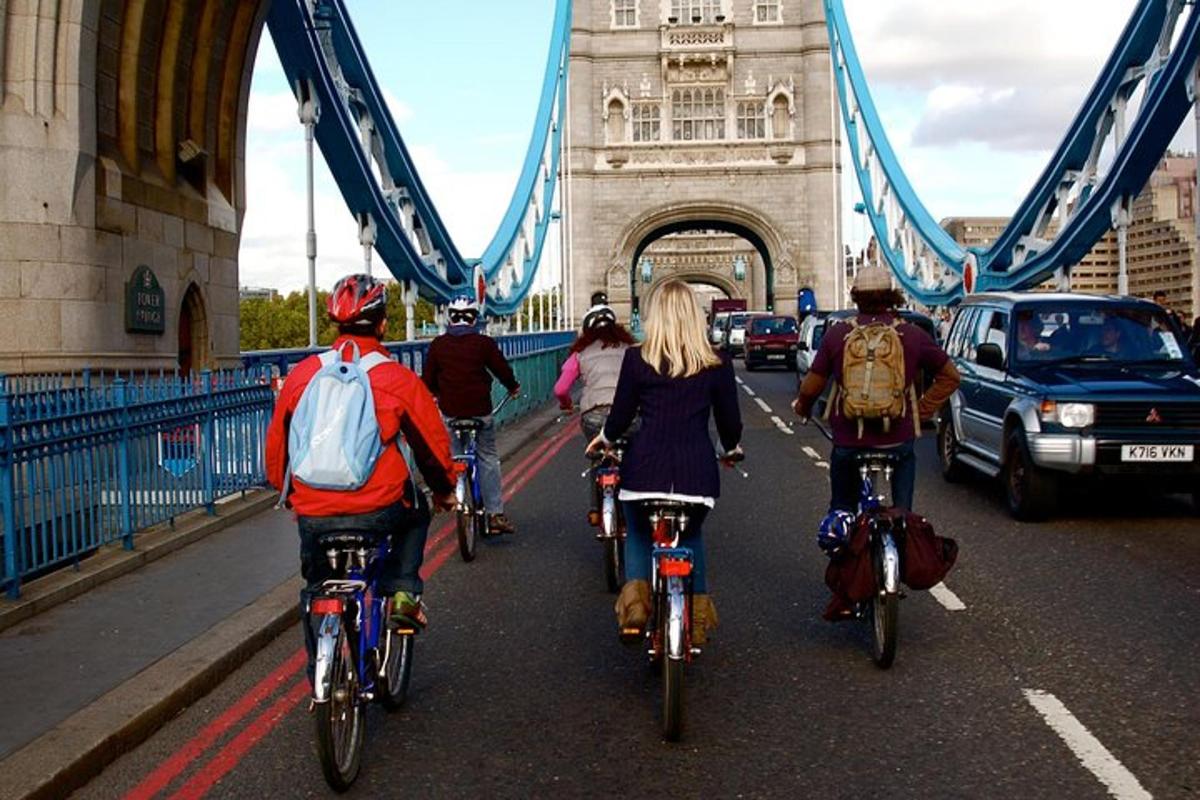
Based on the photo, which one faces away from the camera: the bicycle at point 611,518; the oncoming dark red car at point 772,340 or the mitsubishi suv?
the bicycle

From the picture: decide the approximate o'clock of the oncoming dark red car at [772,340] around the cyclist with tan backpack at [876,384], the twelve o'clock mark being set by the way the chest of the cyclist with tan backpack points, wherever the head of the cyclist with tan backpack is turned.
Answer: The oncoming dark red car is roughly at 12 o'clock from the cyclist with tan backpack.

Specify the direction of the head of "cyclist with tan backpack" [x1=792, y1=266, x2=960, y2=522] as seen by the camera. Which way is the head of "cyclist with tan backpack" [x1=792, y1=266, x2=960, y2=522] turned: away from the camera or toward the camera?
away from the camera

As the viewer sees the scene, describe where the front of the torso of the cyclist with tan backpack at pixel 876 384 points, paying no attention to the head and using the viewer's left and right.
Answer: facing away from the viewer

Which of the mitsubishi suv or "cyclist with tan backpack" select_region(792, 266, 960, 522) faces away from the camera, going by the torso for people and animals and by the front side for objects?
the cyclist with tan backpack

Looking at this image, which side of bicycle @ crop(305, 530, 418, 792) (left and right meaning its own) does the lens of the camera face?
back

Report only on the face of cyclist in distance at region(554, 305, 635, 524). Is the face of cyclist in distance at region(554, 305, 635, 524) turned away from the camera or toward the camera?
away from the camera

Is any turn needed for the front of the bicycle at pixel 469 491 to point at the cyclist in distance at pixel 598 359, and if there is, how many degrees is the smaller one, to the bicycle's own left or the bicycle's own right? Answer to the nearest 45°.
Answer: approximately 135° to the bicycle's own right

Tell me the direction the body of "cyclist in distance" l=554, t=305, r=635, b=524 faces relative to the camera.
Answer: away from the camera

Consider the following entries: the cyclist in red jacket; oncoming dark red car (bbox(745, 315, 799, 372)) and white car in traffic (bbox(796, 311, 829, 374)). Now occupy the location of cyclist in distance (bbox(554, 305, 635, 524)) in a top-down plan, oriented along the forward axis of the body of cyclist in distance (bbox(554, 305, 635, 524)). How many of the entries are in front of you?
2

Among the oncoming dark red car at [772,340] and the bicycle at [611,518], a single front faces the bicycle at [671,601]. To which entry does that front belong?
the oncoming dark red car

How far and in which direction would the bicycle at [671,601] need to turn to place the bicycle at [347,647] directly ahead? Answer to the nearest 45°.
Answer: approximately 135° to its left

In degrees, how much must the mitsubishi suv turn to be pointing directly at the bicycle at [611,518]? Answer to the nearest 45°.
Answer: approximately 90° to its right

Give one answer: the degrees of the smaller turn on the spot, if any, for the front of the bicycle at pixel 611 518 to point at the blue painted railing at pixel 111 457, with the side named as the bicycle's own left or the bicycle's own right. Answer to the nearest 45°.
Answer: approximately 90° to the bicycle's own left

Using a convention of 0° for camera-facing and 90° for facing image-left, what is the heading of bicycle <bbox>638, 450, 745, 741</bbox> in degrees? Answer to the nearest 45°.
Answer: approximately 180°
